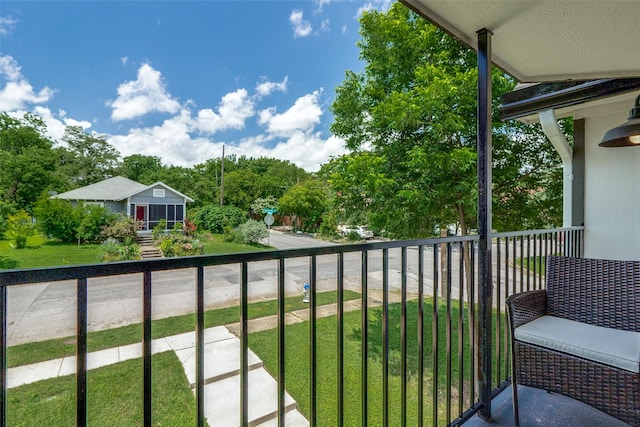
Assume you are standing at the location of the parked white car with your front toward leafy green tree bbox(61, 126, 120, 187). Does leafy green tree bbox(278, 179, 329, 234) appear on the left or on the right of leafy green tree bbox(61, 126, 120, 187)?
right

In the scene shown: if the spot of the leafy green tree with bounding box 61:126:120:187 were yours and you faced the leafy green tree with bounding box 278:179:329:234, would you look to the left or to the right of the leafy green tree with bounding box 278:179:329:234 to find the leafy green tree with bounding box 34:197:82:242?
right

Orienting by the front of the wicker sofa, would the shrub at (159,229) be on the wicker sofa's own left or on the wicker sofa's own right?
on the wicker sofa's own right

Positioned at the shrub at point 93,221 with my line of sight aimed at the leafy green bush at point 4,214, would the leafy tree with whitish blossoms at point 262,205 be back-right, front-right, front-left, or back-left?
back-right

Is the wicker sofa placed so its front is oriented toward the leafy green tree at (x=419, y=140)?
no

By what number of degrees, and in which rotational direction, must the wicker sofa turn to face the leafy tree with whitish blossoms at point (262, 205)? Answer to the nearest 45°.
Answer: approximately 90° to its right

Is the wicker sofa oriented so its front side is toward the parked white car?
no

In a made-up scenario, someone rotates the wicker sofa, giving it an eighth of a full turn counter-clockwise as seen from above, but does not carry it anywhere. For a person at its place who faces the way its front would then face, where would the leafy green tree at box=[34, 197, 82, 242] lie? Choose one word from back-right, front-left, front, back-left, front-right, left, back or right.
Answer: right

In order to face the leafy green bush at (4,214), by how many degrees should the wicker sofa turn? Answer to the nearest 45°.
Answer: approximately 45° to its right

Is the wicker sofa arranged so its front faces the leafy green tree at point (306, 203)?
no

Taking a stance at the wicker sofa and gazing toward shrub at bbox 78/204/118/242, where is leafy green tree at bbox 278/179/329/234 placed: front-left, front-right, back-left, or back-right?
front-right

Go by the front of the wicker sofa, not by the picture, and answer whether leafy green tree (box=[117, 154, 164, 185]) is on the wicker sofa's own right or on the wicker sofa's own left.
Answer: on the wicker sofa's own right

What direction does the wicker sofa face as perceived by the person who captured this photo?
facing the viewer and to the left of the viewer

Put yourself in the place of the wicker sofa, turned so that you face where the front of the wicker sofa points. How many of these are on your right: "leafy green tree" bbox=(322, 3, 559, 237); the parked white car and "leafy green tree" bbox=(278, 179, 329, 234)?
3
